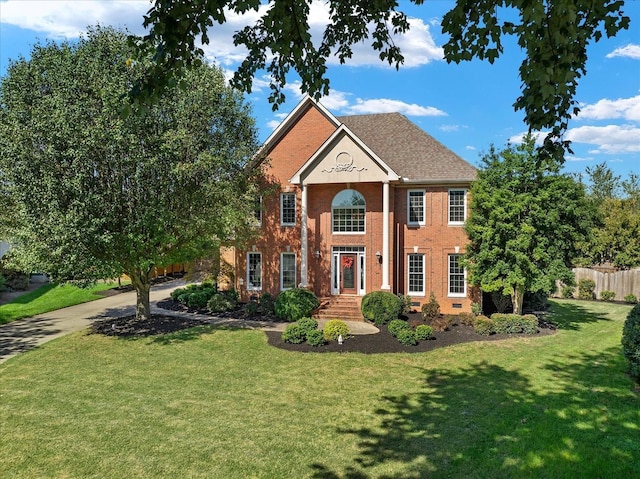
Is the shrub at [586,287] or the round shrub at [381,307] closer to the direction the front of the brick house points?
the round shrub

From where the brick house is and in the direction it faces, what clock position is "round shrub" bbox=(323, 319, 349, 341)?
The round shrub is roughly at 12 o'clock from the brick house.

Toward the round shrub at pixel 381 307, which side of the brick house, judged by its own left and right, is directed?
front

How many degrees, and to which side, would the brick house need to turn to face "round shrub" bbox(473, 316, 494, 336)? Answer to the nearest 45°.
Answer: approximately 45° to its left

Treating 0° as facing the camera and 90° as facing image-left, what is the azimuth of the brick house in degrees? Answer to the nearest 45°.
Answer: approximately 0°

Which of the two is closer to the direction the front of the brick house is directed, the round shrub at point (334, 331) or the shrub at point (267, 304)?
the round shrub

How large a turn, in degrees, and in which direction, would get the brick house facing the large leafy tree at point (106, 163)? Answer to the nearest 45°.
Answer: approximately 45° to its right

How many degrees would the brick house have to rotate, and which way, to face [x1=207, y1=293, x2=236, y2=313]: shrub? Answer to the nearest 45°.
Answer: approximately 90° to its right

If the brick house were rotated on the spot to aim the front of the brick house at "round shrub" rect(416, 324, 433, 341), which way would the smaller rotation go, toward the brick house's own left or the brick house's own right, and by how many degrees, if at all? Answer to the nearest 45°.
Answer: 0° — it already faces it

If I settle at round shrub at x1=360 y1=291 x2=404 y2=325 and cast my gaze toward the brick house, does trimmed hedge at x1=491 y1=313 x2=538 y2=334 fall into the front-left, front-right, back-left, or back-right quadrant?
back-right
